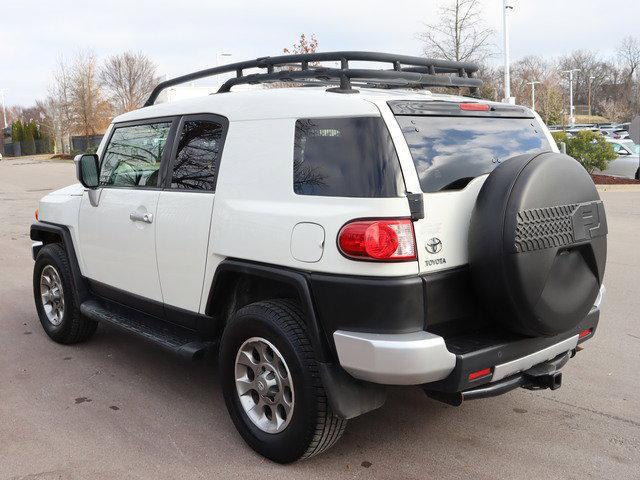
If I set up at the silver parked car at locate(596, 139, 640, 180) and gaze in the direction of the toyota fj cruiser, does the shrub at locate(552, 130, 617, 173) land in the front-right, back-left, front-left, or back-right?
front-right

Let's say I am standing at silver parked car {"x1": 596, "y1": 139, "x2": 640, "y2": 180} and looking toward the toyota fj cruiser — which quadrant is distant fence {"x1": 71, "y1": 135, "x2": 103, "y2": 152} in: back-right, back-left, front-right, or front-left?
back-right

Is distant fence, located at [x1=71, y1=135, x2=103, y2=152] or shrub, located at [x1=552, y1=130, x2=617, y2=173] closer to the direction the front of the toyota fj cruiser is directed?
the distant fence

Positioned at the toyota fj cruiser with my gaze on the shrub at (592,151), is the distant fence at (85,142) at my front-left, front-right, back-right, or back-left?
front-left

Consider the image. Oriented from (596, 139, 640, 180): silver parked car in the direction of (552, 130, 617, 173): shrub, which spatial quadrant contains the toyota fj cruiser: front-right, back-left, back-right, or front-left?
front-left

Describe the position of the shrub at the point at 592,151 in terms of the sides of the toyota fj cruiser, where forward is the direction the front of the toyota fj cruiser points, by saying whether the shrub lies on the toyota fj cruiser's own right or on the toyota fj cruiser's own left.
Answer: on the toyota fj cruiser's own right

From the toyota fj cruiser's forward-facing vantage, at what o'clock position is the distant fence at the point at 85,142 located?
The distant fence is roughly at 1 o'clock from the toyota fj cruiser.

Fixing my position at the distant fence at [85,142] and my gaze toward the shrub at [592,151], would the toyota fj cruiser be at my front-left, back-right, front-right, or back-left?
front-right

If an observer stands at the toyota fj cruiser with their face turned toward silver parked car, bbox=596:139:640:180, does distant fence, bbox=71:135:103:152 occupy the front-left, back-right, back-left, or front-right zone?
front-left

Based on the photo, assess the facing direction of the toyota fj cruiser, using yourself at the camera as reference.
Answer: facing away from the viewer and to the left of the viewer

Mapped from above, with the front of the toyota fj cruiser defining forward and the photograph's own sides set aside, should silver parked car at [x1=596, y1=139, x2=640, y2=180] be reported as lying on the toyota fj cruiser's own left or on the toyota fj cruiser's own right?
on the toyota fj cruiser's own right
